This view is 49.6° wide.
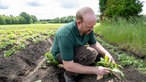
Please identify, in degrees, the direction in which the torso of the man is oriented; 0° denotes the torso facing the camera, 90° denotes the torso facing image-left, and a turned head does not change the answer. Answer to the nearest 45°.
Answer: approximately 315°

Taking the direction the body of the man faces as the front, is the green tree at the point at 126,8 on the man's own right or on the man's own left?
on the man's own left

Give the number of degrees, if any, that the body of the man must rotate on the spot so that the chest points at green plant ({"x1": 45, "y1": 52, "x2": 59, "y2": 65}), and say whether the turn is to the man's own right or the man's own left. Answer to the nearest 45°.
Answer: approximately 180°
